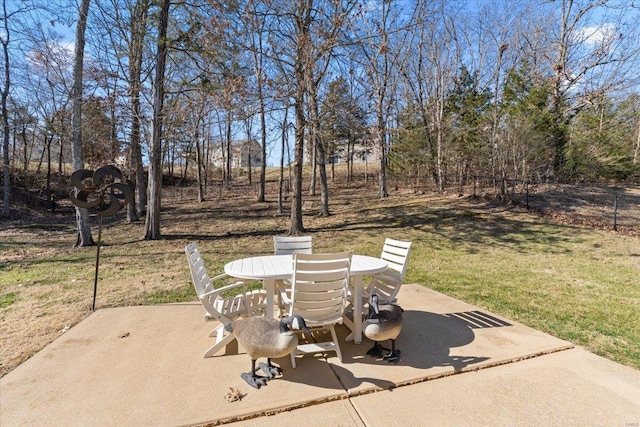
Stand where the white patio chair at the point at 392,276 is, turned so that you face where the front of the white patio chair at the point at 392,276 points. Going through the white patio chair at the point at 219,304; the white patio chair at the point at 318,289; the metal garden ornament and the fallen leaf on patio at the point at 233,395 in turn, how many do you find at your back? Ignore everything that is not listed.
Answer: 0

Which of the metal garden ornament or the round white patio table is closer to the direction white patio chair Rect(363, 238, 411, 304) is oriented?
the round white patio table

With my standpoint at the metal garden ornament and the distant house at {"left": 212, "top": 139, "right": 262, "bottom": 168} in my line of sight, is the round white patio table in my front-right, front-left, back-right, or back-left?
back-right

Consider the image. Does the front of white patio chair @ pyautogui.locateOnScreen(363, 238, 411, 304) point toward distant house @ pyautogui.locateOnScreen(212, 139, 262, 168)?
no

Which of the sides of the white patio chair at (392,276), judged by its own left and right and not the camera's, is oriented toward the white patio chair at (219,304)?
front

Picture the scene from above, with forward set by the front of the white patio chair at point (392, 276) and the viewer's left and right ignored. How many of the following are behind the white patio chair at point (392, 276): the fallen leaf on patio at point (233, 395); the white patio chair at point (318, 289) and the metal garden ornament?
0

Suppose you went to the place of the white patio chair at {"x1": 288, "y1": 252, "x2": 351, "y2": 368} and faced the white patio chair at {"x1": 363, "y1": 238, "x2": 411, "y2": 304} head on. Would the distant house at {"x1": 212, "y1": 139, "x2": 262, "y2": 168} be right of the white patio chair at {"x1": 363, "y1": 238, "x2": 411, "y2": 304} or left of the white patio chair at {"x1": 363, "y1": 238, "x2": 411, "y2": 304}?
left

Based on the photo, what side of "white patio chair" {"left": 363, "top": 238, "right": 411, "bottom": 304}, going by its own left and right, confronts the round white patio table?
front

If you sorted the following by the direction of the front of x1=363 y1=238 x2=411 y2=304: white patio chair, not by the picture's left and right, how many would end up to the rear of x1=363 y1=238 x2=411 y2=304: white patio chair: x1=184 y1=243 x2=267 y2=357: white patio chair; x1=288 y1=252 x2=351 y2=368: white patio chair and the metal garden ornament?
0

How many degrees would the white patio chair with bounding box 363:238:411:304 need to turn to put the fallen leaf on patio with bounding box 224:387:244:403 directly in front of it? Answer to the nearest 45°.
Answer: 0° — it already faces it

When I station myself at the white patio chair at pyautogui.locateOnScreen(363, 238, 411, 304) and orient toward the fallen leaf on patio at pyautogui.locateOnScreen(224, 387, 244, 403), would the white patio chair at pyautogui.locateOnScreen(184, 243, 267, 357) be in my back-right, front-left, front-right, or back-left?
front-right

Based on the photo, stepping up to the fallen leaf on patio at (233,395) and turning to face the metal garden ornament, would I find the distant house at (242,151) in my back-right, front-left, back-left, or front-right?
front-right

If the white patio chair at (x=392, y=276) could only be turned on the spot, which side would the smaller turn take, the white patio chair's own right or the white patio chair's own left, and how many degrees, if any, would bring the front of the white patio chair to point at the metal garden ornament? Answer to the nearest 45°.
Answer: approximately 45° to the white patio chair's own right
